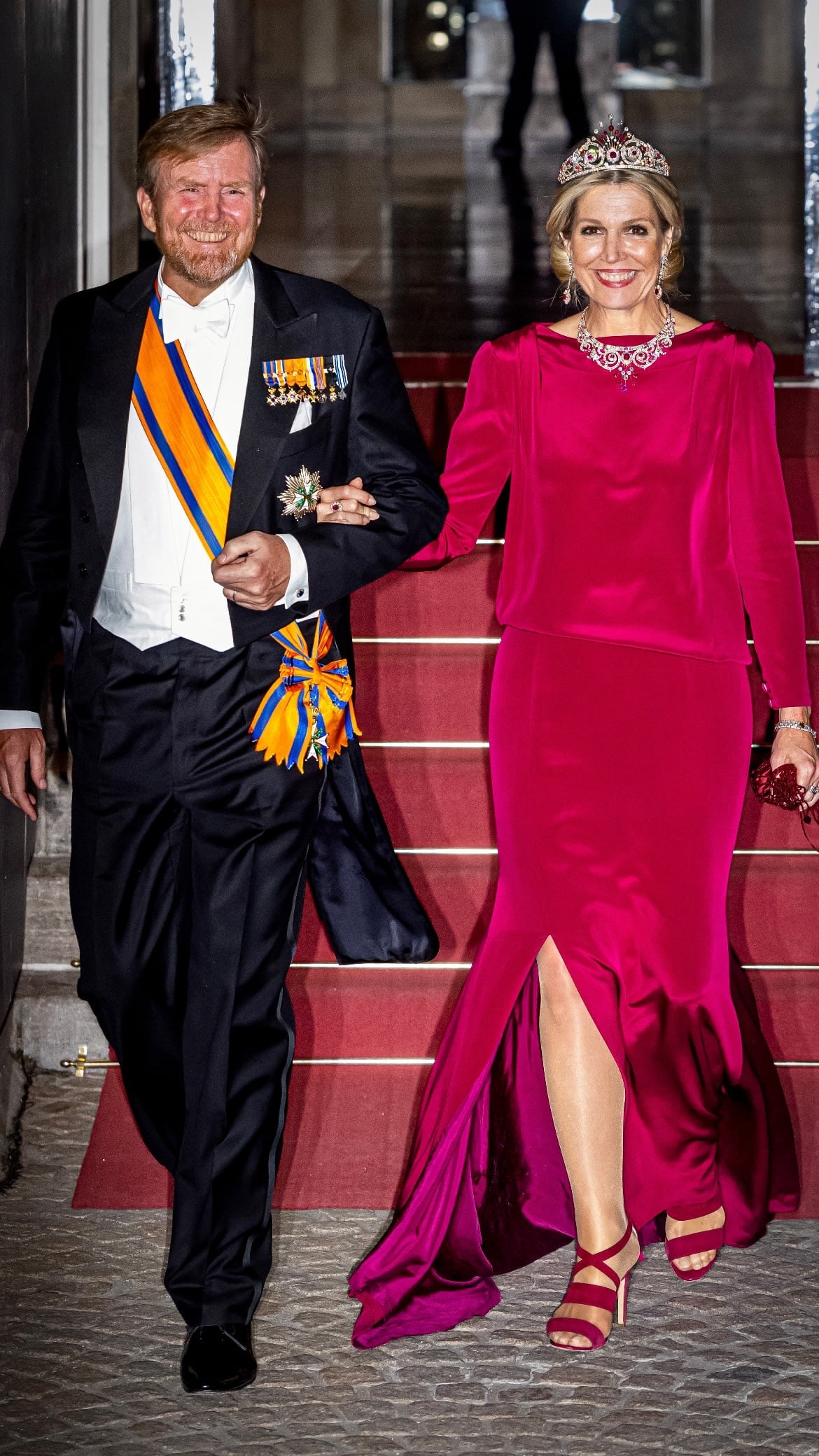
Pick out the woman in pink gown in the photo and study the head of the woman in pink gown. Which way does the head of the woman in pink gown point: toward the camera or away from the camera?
toward the camera

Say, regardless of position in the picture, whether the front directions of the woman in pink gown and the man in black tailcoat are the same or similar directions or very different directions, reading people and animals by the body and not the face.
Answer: same or similar directions

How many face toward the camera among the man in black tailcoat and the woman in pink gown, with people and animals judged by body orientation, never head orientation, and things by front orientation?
2

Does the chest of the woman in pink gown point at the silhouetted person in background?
no

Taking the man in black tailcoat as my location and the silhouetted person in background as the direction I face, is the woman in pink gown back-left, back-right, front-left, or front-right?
front-right

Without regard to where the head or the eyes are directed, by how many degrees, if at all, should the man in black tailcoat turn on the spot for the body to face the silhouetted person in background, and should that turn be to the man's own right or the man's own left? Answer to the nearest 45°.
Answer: approximately 180°

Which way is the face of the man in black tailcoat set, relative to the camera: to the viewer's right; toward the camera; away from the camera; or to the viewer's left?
toward the camera

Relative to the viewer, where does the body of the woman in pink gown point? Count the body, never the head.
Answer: toward the camera

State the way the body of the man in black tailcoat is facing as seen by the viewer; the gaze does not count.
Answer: toward the camera
